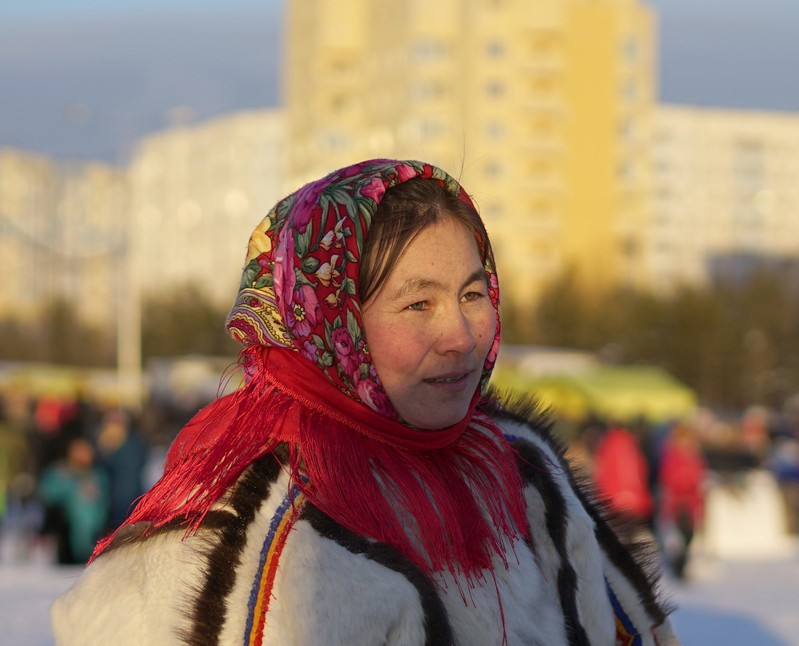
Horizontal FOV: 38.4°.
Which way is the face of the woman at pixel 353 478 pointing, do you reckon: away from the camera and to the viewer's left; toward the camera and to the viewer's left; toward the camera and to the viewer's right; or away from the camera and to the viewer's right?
toward the camera and to the viewer's right

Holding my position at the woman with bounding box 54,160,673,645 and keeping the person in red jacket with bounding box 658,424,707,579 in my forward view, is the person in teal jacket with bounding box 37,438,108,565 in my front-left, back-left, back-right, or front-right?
front-left

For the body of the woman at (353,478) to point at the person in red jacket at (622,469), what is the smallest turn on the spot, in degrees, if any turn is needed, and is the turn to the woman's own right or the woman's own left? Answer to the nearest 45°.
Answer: approximately 135° to the woman's own left

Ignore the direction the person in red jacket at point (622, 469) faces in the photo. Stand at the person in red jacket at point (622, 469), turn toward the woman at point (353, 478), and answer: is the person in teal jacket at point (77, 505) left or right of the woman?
right

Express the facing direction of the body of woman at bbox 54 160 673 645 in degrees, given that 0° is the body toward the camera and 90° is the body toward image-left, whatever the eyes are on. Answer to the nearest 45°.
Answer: approximately 315°

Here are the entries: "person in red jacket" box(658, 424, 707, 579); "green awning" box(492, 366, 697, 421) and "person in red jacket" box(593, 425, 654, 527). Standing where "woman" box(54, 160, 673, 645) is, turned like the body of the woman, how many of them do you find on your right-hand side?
0

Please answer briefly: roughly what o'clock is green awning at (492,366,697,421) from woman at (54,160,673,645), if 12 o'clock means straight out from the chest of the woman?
The green awning is roughly at 8 o'clock from the woman.

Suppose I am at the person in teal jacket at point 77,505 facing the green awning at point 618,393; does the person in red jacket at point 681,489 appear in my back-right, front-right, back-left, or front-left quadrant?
front-right

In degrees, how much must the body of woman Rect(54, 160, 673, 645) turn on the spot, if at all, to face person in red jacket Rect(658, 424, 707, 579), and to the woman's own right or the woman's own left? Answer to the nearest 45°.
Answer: approximately 135° to the woman's own left
